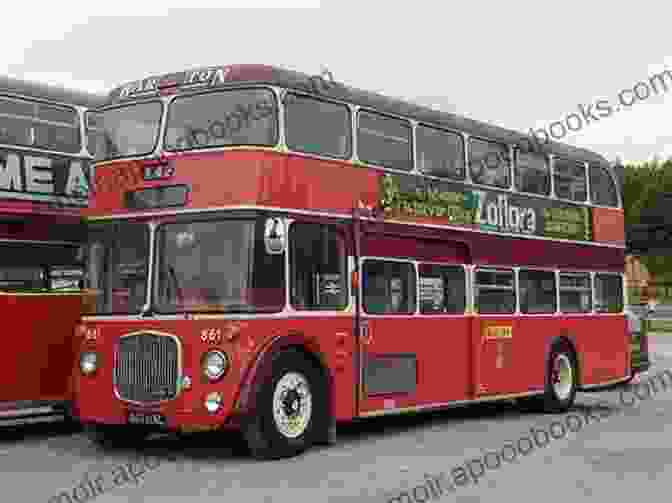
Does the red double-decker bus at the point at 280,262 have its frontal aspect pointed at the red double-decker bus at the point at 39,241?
no

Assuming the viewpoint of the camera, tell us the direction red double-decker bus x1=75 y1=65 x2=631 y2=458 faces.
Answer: facing the viewer and to the left of the viewer
